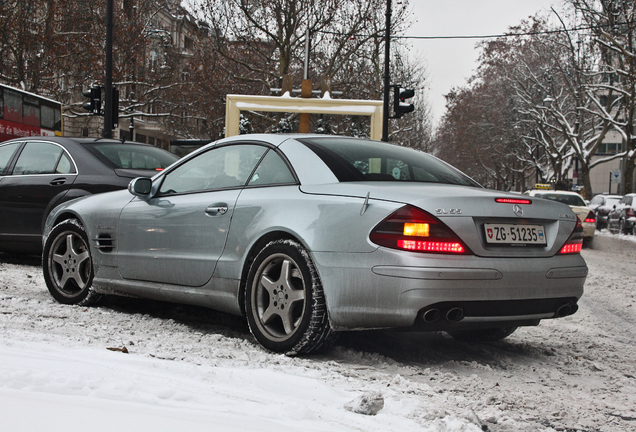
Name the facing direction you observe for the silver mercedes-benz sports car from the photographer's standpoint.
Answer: facing away from the viewer and to the left of the viewer

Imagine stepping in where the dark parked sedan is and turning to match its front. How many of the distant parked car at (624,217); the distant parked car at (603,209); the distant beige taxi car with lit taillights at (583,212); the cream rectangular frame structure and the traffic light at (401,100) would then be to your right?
5

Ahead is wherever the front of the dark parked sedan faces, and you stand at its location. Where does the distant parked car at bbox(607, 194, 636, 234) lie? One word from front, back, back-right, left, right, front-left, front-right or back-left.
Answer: right

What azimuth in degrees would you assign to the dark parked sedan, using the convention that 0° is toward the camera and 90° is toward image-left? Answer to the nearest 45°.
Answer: approximately 135°
